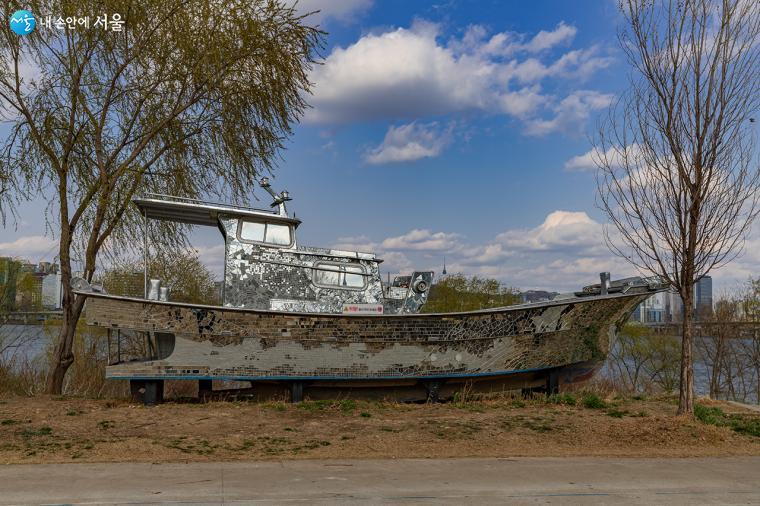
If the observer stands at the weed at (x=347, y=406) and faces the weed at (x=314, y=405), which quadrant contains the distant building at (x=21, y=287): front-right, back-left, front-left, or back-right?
front-right

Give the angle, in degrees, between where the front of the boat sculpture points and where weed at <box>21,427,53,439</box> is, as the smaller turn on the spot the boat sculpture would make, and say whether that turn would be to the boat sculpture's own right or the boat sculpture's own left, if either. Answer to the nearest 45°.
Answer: approximately 135° to the boat sculpture's own right

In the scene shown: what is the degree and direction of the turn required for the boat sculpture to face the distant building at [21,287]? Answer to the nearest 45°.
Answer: approximately 135° to its left

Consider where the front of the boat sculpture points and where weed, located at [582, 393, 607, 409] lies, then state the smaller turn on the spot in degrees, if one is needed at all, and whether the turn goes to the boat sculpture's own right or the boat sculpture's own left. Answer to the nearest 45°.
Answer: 0° — it already faces it

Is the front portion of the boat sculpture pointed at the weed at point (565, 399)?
yes

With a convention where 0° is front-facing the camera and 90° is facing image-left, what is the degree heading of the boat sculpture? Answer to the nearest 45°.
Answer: approximately 270°

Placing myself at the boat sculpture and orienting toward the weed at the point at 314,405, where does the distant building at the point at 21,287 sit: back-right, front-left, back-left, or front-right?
back-right
